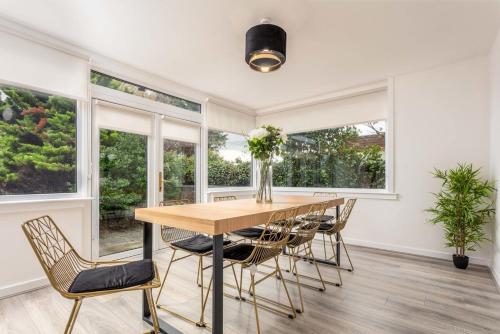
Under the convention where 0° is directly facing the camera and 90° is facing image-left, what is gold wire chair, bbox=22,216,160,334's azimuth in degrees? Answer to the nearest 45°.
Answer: approximately 270°

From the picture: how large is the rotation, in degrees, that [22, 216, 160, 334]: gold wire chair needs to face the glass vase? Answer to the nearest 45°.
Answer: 0° — it already faces it

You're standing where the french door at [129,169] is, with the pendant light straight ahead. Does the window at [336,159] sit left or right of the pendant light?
left

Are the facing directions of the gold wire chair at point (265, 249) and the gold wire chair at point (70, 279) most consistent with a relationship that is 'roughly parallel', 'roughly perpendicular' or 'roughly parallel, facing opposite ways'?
roughly perpendicular

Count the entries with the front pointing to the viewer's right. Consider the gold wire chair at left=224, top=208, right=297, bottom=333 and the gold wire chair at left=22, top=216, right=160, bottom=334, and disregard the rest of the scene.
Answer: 1

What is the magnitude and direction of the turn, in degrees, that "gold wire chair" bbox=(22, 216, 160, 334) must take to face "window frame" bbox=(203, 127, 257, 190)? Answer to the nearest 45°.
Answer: approximately 45° to its left

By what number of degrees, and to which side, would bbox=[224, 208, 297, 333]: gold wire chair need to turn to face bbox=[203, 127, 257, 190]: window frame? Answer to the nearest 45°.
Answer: approximately 45° to its right

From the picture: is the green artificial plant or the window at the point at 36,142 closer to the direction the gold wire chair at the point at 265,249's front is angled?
the window

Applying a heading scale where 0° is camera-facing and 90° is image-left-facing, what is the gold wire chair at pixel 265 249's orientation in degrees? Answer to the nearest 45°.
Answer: approximately 135°
